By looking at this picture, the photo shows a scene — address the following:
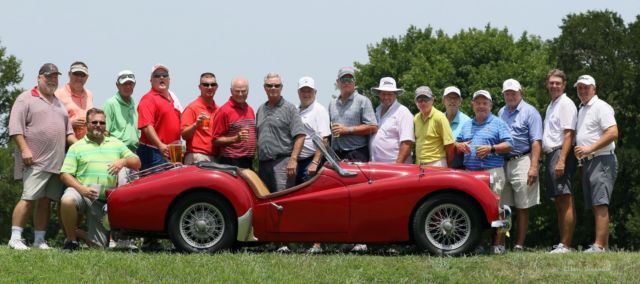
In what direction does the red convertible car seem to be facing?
to the viewer's right

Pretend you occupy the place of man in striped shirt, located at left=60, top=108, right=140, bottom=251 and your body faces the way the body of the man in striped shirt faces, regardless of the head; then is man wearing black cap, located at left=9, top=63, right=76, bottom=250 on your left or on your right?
on your right

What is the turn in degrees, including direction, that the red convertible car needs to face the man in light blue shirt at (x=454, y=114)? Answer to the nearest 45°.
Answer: approximately 45° to its left

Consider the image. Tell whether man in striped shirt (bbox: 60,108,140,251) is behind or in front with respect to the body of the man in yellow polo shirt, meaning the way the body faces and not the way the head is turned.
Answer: in front

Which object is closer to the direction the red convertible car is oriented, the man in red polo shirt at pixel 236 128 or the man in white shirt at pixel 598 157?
the man in white shirt

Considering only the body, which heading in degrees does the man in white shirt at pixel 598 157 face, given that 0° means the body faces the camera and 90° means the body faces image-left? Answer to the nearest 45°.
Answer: approximately 45°

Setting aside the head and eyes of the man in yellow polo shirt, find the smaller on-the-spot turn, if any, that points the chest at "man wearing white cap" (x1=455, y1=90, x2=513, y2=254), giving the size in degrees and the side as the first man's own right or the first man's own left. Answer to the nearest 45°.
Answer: approximately 135° to the first man's own left

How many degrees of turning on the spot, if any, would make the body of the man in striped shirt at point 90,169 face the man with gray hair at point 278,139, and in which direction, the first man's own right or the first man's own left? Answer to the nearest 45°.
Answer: approximately 90° to the first man's own left

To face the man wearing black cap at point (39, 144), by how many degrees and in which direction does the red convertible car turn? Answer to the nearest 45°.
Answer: approximately 180°
